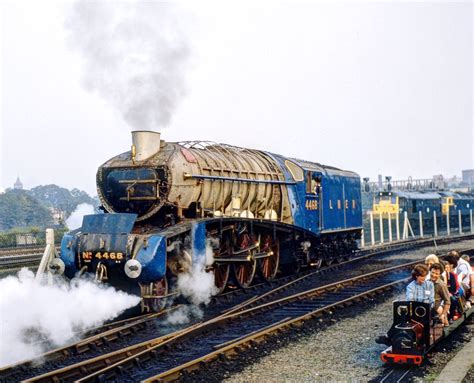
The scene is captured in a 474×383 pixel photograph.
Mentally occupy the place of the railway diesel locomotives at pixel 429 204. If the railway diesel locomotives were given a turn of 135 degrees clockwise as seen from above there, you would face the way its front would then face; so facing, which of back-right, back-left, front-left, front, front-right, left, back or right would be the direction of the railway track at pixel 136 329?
back

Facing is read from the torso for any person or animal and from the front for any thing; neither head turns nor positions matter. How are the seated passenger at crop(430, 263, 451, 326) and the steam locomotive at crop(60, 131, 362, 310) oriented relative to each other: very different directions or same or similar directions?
same or similar directions

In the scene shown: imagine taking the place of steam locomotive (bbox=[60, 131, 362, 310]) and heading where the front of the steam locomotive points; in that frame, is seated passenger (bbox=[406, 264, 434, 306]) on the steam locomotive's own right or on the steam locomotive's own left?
on the steam locomotive's own left

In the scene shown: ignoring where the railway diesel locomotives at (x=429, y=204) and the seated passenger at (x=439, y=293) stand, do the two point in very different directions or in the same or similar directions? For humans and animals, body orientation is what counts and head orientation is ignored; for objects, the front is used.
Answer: same or similar directions

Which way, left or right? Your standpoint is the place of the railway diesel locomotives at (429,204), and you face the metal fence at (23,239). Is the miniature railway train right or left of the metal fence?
left

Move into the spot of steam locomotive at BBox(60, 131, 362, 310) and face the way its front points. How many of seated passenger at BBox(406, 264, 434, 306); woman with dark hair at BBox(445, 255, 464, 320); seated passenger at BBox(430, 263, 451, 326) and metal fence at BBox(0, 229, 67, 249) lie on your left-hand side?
3

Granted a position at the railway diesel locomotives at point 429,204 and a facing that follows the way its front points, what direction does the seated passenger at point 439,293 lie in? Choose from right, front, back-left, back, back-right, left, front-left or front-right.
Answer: front-left

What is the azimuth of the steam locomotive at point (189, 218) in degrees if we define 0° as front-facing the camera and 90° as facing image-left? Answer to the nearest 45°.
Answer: approximately 45°

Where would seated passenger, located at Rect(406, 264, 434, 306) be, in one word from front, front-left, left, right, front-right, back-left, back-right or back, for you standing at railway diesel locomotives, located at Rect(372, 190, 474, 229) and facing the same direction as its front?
front-left

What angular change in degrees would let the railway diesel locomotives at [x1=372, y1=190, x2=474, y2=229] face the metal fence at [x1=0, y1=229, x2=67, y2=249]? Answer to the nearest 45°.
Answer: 0° — it already faces it

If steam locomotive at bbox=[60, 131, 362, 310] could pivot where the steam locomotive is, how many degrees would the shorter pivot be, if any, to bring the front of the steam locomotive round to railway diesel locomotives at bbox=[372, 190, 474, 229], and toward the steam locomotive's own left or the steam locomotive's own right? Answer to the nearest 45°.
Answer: approximately 180°

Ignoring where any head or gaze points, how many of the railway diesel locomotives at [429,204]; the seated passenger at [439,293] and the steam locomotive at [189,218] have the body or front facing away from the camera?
0

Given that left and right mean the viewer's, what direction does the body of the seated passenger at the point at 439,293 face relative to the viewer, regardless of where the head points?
facing the viewer and to the left of the viewer
